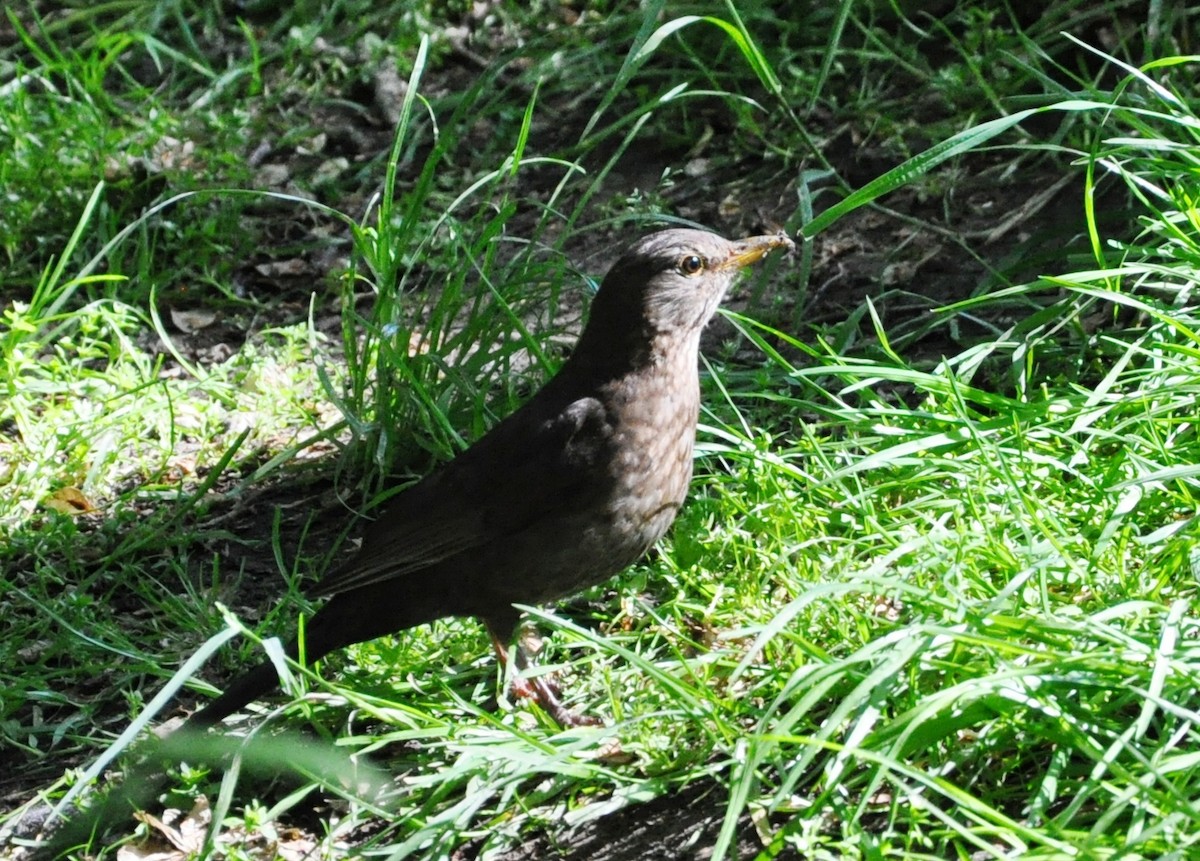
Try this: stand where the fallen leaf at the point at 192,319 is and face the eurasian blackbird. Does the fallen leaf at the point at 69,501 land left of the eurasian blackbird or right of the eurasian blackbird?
right

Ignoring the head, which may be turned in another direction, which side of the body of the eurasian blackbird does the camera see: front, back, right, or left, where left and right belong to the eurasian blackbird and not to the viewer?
right

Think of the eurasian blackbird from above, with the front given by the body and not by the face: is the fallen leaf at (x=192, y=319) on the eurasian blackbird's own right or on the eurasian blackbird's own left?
on the eurasian blackbird's own left

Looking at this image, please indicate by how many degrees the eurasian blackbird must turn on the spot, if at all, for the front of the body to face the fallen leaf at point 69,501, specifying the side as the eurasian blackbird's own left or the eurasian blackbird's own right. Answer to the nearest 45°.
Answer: approximately 135° to the eurasian blackbird's own left
